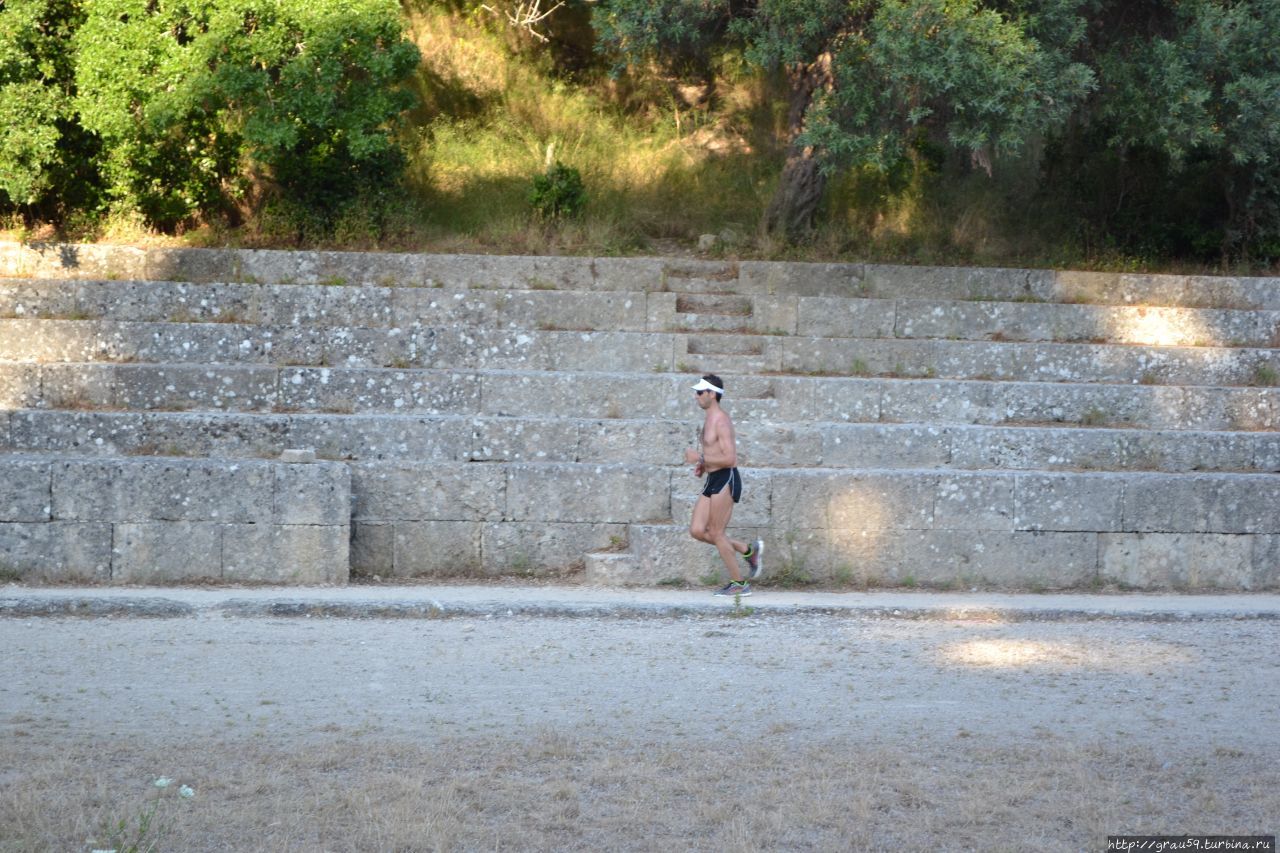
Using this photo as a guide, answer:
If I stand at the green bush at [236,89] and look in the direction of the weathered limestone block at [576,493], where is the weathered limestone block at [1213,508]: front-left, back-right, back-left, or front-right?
front-left

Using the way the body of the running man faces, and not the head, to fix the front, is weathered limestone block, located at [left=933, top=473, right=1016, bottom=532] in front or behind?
behind

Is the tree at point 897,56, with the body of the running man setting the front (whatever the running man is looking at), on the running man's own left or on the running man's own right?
on the running man's own right

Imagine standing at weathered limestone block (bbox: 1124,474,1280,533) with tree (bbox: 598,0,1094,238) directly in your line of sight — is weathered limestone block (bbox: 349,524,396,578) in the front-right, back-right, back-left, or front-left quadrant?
front-left

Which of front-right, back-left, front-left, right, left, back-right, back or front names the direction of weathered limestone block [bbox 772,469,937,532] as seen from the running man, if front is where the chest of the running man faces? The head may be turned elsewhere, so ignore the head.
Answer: back-right

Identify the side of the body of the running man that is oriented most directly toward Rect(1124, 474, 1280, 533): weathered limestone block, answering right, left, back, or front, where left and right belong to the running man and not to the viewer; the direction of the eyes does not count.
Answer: back

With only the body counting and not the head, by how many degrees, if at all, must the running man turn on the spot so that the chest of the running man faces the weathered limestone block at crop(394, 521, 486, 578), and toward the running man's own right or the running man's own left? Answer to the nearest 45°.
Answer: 0° — they already face it

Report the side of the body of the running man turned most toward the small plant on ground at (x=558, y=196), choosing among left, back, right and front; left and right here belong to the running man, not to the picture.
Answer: right

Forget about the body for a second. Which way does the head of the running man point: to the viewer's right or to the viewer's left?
to the viewer's left

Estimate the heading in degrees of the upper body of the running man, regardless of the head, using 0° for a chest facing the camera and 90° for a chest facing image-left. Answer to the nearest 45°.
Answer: approximately 90°

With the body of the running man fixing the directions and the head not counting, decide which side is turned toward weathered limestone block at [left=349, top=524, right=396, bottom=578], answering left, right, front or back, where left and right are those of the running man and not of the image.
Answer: front

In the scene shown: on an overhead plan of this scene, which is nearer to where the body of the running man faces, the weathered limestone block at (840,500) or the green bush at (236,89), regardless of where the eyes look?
the green bush
